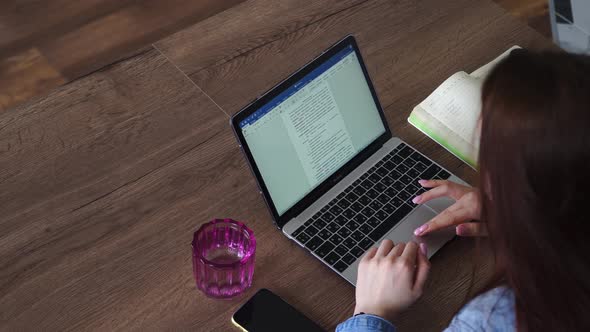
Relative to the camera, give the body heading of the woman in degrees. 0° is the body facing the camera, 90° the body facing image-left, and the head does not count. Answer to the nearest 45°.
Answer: approximately 135°

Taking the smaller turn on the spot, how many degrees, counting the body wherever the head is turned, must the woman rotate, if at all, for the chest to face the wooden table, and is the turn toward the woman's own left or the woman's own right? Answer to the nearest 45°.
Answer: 0° — they already face it

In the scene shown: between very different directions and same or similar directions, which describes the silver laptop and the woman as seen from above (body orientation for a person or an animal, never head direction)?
very different directions

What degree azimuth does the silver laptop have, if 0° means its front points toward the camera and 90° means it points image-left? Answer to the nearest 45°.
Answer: approximately 315°

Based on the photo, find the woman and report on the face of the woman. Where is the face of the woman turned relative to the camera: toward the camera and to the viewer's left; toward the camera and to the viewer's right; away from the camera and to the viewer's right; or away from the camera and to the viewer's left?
away from the camera and to the viewer's left

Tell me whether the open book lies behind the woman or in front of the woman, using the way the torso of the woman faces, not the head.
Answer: in front
